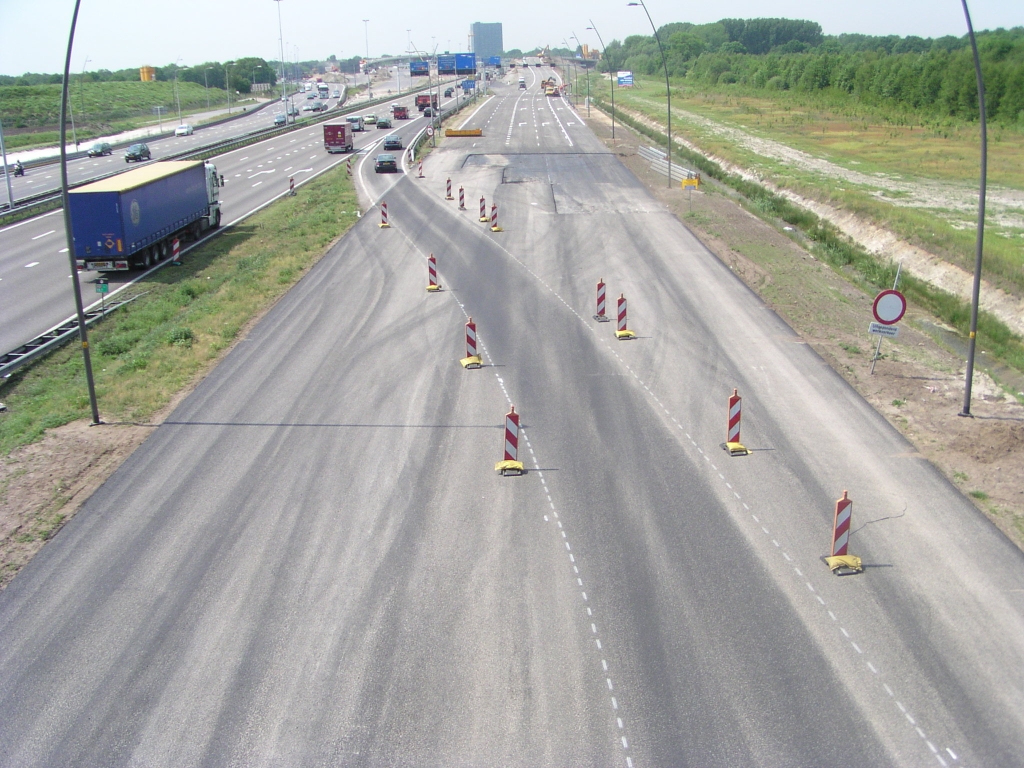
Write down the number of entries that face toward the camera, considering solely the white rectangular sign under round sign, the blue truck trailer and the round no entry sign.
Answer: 2

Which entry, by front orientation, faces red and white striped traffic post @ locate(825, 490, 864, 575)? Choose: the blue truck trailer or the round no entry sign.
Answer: the round no entry sign

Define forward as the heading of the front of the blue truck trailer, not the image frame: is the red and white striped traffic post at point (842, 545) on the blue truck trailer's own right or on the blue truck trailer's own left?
on the blue truck trailer's own right

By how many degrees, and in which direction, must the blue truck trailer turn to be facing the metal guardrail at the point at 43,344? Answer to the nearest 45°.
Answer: approximately 135° to its right

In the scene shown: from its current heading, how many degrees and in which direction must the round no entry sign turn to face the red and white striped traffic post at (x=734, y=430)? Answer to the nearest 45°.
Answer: approximately 45° to its right

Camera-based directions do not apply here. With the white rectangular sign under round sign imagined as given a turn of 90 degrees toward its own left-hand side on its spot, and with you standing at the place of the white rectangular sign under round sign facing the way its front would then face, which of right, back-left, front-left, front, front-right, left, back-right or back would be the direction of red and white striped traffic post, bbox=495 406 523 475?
back-right

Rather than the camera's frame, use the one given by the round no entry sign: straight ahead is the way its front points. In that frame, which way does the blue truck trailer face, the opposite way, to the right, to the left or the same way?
the opposite way

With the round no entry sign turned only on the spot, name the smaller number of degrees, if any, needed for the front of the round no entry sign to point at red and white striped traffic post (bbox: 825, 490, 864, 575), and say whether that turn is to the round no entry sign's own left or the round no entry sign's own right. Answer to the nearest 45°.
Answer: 0° — it already faces it

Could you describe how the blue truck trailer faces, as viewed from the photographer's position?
facing away from the viewer and to the right of the viewer

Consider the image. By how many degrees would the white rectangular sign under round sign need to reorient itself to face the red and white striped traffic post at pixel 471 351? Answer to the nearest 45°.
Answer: approximately 90° to its right

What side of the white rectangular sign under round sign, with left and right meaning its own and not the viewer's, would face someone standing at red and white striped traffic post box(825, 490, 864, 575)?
front
